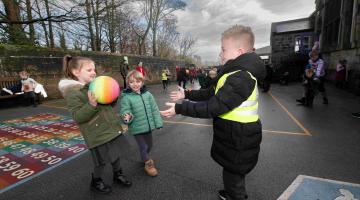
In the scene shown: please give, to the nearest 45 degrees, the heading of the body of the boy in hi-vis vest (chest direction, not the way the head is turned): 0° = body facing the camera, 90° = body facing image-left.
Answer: approximately 90°

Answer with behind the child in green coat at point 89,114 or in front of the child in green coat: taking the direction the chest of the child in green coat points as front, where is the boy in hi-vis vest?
in front

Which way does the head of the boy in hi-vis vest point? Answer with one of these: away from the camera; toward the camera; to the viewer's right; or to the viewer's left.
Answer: to the viewer's left

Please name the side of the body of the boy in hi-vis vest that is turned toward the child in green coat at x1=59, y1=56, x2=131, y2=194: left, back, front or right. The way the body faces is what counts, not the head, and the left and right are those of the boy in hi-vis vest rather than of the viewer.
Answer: front

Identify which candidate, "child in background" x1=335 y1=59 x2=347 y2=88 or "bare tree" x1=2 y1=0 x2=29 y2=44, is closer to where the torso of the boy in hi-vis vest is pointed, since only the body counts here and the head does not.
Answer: the bare tree

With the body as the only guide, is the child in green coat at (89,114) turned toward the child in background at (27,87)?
no
